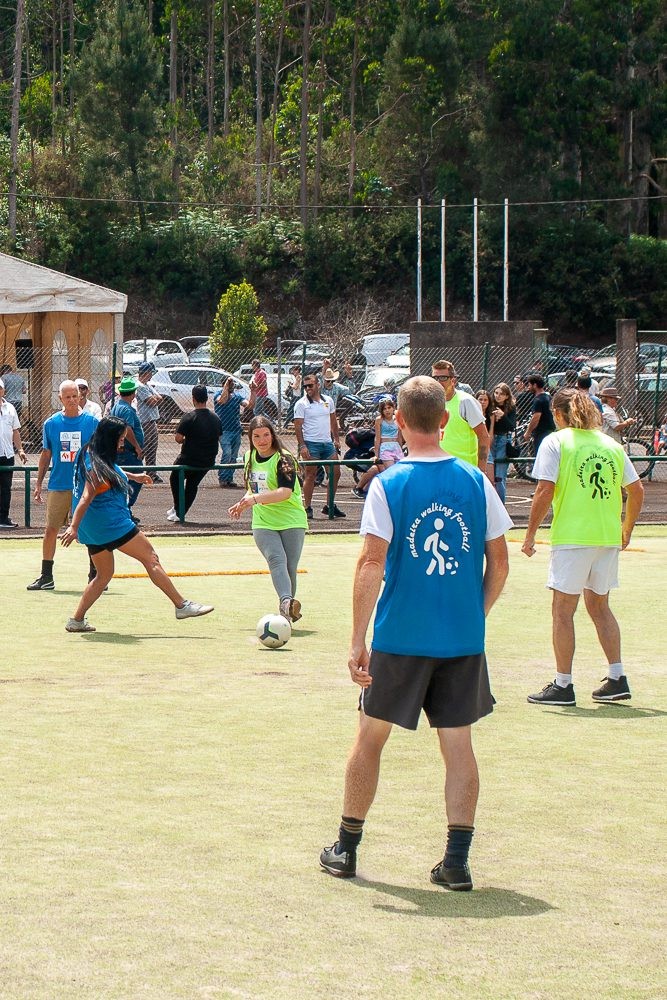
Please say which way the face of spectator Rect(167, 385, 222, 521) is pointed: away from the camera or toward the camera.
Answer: away from the camera

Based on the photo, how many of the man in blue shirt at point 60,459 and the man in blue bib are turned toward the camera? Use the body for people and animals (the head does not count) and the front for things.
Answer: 1

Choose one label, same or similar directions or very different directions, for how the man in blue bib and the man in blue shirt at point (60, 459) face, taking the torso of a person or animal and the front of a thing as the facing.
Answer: very different directions

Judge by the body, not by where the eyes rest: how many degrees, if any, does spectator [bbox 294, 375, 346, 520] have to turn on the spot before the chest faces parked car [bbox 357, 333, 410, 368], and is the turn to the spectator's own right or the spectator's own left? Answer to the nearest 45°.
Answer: approximately 180°

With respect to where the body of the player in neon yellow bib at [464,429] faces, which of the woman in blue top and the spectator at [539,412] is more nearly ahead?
the woman in blue top

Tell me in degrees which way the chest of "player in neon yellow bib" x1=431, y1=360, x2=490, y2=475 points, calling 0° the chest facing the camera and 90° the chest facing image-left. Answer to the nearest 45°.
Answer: approximately 45°

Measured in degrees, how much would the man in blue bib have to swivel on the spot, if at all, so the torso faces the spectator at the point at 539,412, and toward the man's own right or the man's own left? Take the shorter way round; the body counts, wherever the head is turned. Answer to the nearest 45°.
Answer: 0° — they already face them

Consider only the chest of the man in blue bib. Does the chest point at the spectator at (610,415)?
yes

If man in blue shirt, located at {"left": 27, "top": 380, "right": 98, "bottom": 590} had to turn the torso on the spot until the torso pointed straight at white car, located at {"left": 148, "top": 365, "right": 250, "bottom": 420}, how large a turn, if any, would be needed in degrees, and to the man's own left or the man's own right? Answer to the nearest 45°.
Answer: approximately 180°

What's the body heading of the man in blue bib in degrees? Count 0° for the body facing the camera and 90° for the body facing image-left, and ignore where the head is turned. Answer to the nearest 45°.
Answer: approximately 180°
